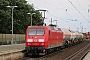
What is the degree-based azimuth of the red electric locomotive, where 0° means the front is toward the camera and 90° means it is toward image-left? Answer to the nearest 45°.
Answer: approximately 45°
